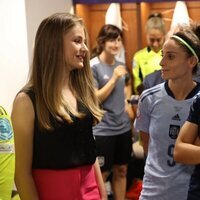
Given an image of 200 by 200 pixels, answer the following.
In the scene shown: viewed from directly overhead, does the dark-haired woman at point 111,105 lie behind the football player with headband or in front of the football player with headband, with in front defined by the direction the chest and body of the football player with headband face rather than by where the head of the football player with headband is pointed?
behind

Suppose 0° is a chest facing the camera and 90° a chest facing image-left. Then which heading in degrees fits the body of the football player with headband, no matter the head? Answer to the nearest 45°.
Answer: approximately 0°
